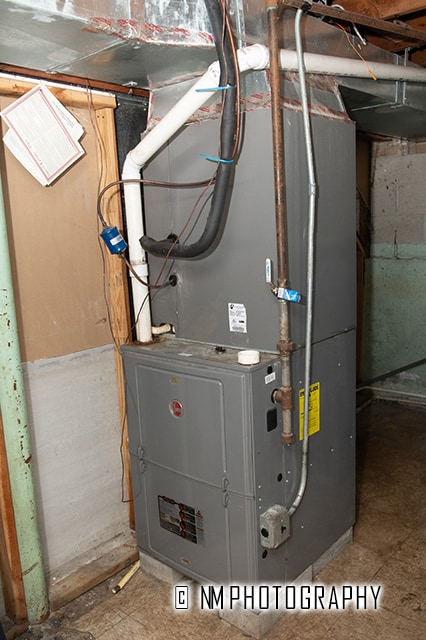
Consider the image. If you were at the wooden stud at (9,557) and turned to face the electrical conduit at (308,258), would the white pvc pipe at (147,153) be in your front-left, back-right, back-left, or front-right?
front-left

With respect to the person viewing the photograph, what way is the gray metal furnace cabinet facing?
facing the viewer and to the left of the viewer

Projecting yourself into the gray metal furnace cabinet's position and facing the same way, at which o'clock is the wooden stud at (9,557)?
The wooden stud is roughly at 1 o'clock from the gray metal furnace cabinet.
